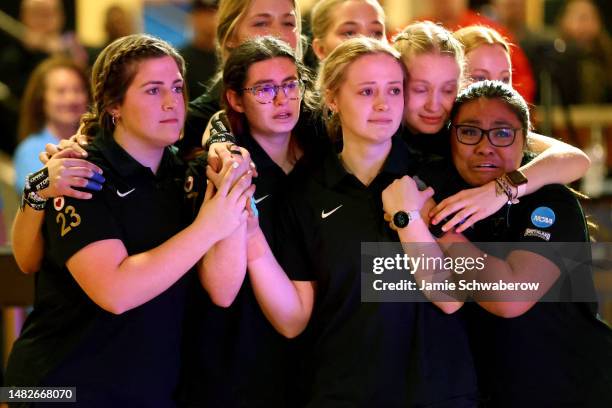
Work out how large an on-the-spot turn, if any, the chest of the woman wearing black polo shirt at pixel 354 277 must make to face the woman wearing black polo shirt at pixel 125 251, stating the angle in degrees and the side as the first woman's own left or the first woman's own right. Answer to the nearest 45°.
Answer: approximately 135° to the first woman's own right

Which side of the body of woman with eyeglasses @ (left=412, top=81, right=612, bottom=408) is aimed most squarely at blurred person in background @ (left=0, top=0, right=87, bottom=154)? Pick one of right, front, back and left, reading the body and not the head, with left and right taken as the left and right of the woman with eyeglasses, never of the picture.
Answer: right

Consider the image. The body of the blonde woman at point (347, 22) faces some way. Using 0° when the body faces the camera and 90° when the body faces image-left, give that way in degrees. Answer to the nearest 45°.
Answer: approximately 315°

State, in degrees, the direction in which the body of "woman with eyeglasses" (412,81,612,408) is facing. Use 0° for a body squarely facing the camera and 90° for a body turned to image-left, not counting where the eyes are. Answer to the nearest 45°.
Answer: approximately 45°

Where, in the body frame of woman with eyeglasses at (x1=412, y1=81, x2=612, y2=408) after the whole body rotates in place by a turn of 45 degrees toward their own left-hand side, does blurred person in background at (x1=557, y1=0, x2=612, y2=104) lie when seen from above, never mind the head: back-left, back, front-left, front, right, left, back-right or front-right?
back
